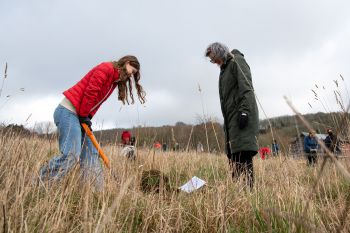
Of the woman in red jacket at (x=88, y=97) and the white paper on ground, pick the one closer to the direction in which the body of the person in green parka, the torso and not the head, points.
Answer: the woman in red jacket

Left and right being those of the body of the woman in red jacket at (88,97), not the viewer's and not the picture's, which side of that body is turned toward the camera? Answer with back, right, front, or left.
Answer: right

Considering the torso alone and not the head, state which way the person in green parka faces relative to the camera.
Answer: to the viewer's left

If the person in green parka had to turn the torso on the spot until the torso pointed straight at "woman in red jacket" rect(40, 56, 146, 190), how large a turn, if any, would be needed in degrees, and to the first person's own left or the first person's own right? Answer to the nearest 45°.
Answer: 0° — they already face them

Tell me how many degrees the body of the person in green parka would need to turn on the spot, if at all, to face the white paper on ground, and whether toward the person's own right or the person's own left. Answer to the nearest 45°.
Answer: approximately 45° to the person's own left

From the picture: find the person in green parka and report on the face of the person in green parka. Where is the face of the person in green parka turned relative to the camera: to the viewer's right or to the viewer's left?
to the viewer's left

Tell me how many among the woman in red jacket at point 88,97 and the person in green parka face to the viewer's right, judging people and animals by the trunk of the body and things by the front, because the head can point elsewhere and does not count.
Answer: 1

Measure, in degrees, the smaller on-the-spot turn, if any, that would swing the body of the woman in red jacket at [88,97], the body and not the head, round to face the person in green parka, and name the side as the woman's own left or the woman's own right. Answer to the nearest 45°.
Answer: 0° — they already face them

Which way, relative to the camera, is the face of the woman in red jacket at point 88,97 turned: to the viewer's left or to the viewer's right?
to the viewer's right
